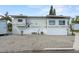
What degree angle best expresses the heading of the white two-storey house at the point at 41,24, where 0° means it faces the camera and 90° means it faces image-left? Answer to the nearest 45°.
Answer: approximately 0°
